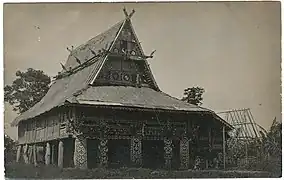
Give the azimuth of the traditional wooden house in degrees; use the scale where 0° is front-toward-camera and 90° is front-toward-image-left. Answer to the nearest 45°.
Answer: approximately 315°
